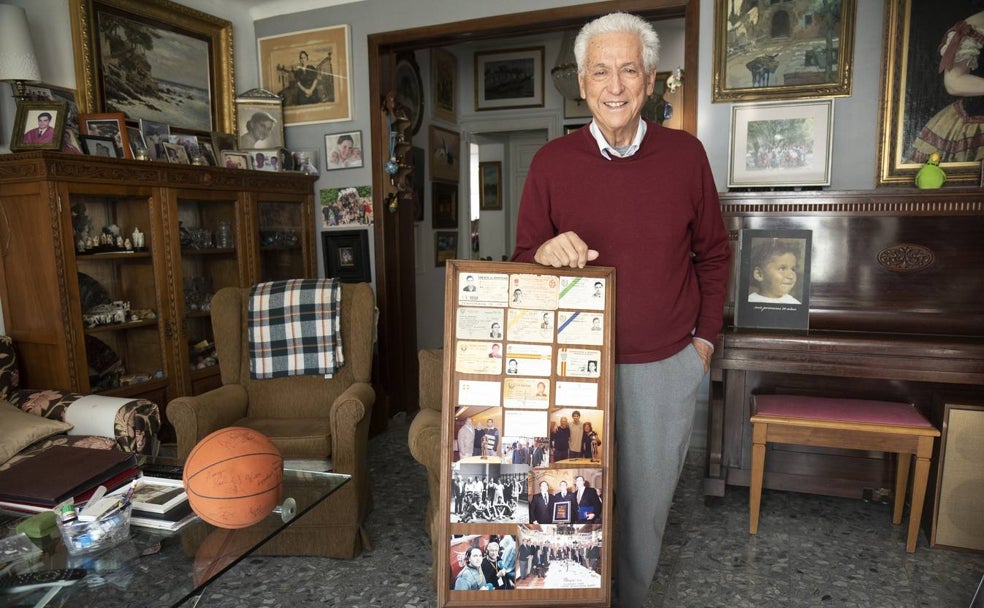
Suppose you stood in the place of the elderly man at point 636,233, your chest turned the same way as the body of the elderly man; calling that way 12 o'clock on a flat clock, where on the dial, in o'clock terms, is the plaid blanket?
The plaid blanket is roughly at 4 o'clock from the elderly man.

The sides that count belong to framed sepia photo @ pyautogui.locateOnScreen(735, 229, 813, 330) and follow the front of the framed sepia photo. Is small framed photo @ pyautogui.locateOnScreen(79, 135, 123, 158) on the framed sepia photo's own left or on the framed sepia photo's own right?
on the framed sepia photo's own right

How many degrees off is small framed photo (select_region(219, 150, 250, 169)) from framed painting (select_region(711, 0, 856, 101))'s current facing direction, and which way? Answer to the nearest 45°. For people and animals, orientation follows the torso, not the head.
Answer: approximately 90° to its right

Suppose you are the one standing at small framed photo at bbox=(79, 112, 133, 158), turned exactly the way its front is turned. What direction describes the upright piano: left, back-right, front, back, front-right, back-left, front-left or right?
front-left

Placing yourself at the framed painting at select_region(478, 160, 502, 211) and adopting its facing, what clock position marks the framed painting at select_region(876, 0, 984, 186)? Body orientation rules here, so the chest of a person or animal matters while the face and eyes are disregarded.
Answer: the framed painting at select_region(876, 0, 984, 186) is roughly at 11 o'clock from the framed painting at select_region(478, 160, 502, 211).

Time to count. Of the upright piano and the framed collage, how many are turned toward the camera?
2

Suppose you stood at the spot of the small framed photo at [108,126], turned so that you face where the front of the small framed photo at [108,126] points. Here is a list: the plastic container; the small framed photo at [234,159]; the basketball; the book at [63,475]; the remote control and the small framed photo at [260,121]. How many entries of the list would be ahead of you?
4

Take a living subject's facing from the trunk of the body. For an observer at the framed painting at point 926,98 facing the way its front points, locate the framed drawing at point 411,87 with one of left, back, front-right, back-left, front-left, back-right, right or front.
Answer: right

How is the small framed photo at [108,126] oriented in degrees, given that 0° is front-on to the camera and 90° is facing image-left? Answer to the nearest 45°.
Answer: approximately 0°

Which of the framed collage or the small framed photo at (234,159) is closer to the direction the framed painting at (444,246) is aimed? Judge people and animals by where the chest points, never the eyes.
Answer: the framed collage

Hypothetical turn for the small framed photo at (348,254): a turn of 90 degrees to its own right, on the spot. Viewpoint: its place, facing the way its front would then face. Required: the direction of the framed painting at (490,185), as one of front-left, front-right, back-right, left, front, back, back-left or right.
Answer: back-right

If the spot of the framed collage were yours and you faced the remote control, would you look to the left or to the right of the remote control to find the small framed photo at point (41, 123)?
right

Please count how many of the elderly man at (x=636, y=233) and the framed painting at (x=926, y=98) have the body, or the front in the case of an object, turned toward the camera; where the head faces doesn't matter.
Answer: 2
